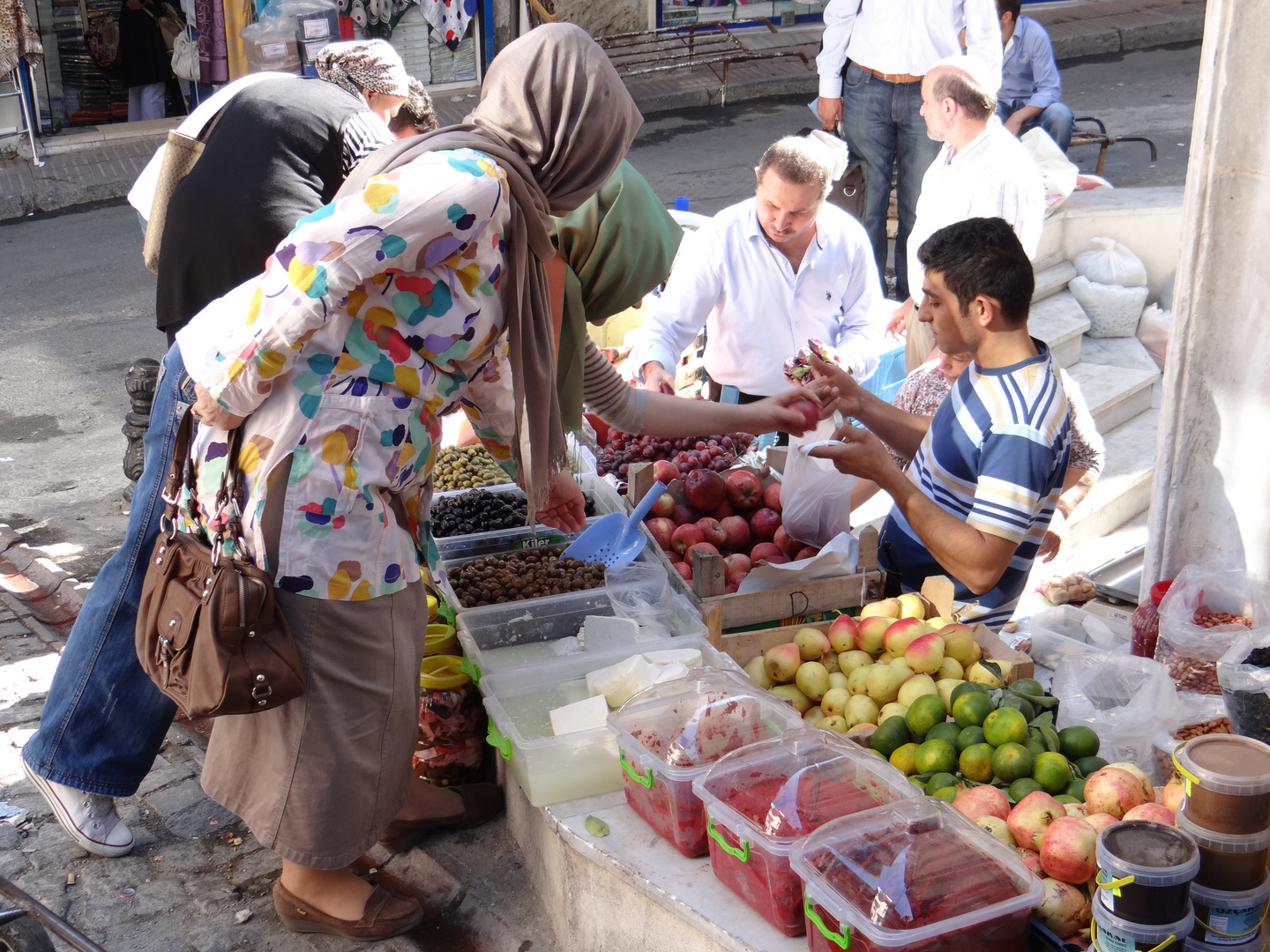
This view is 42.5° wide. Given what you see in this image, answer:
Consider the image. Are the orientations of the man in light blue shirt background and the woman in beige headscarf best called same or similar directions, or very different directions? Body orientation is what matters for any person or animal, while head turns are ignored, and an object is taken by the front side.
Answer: very different directions

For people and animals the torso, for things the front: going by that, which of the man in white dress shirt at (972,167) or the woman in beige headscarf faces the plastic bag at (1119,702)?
the woman in beige headscarf

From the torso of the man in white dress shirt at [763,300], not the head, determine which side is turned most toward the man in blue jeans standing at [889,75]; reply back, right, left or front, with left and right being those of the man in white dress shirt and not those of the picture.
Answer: back

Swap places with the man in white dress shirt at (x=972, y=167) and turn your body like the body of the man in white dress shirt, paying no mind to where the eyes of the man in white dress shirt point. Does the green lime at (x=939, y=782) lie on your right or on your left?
on your left

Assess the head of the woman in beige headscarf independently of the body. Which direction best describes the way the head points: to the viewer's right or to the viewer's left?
to the viewer's right

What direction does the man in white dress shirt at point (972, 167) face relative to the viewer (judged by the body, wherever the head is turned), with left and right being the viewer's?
facing to the left of the viewer

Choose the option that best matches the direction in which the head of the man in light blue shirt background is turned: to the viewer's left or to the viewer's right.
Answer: to the viewer's left

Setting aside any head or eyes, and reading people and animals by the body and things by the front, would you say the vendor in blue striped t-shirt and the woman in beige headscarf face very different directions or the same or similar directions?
very different directions

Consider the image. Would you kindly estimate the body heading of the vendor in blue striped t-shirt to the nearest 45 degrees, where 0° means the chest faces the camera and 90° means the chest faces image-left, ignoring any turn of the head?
approximately 90°
